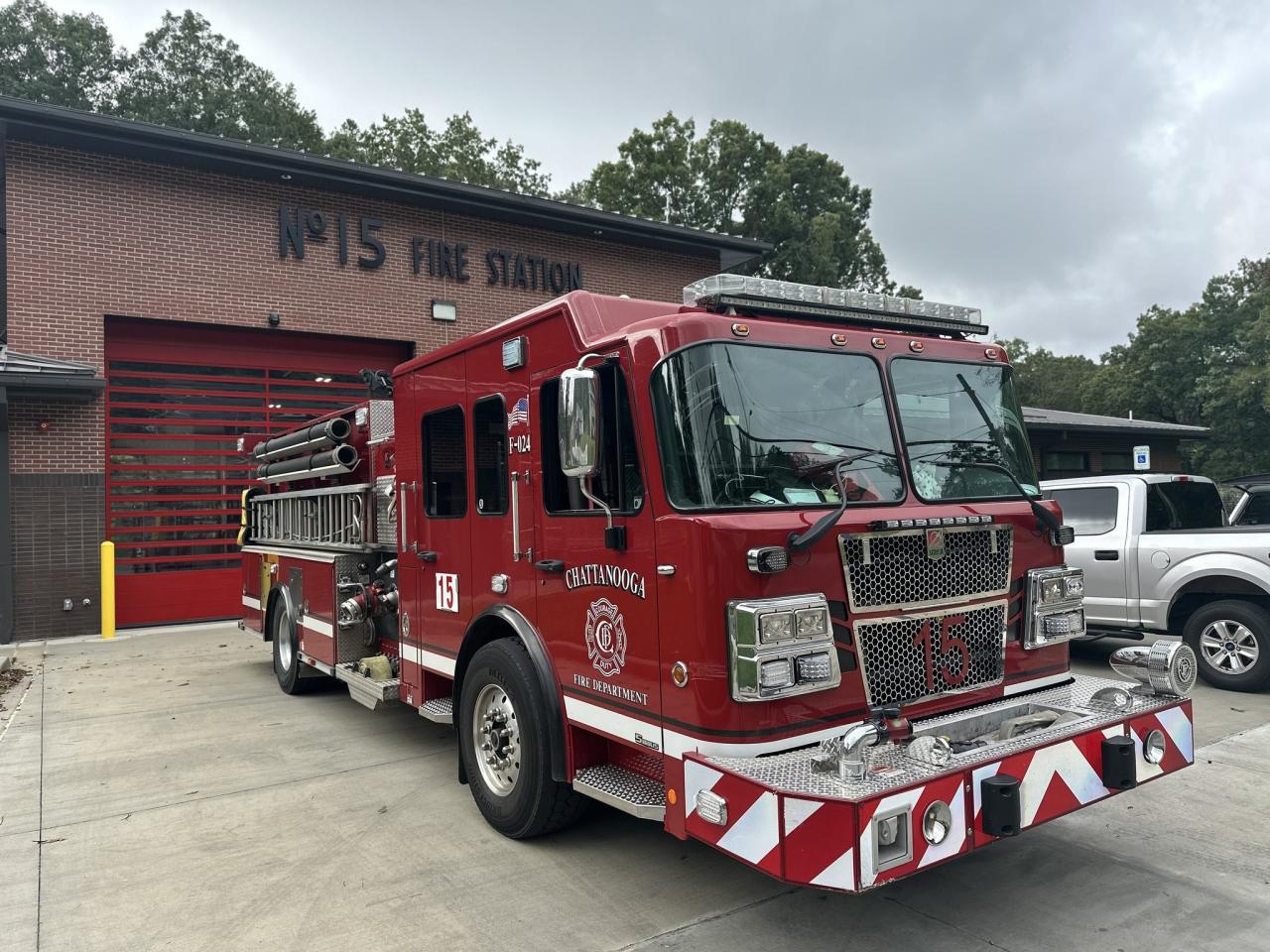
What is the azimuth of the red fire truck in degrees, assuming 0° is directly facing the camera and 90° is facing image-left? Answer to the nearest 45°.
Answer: approximately 315°

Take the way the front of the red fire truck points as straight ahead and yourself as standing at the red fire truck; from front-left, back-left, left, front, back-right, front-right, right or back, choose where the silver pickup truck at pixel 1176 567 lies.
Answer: left

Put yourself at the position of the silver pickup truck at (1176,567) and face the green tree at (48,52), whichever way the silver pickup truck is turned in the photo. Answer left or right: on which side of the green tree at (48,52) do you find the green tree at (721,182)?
right

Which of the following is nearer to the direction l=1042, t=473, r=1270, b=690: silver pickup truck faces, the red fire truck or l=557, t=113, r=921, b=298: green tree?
the green tree

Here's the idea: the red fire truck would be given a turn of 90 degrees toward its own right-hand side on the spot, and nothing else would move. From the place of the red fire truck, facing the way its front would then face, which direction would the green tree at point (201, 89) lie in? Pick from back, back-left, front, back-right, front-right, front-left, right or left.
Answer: right

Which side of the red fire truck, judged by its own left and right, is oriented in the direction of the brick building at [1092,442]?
left

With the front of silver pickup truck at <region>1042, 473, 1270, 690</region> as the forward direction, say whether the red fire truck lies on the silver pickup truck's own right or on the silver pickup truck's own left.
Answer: on the silver pickup truck's own left

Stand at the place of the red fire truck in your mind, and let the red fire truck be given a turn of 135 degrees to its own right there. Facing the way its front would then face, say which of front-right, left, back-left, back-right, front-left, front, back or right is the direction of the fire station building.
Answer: front-right

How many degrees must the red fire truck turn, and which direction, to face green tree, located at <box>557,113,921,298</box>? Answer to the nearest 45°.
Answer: approximately 135° to its left

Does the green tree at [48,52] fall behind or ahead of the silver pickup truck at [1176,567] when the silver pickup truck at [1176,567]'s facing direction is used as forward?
ahead

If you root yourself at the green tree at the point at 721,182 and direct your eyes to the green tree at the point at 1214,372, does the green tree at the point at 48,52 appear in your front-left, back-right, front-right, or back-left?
back-right
